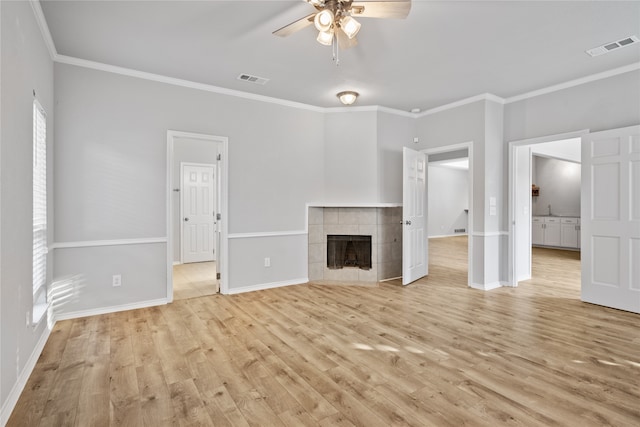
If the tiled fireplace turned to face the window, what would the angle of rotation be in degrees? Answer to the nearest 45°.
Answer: approximately 45° to its right

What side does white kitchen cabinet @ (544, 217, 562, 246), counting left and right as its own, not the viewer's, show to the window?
front

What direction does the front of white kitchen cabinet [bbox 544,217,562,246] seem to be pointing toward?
toward the camera

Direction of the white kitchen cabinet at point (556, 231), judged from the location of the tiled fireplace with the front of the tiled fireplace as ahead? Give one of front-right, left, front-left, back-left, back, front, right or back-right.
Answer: back-left

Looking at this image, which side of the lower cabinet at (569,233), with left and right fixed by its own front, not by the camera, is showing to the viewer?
front

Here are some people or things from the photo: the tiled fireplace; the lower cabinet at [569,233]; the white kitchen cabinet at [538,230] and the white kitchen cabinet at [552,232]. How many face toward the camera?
4

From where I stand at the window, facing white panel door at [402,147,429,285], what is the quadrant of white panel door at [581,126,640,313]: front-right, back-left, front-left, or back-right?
front-right

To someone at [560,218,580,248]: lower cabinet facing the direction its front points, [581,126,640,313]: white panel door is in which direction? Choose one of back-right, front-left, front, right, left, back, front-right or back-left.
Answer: front

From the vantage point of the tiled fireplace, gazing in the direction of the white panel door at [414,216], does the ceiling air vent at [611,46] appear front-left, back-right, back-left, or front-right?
front-right

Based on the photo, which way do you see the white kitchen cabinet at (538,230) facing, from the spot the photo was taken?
facing the viewer

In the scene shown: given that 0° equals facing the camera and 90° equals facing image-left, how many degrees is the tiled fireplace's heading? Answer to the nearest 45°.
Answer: approximately 0°

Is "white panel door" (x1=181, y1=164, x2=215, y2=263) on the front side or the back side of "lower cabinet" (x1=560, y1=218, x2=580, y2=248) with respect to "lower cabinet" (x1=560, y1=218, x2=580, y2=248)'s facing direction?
on the front side

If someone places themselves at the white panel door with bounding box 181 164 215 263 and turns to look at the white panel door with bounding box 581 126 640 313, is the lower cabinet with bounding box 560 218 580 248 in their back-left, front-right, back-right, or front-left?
front-left

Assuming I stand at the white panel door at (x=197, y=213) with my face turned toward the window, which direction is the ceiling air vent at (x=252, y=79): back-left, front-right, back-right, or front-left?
front-left

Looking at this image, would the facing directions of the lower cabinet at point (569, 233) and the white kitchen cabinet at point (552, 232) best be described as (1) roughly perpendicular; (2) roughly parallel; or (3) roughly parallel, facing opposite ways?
roughly parallel
